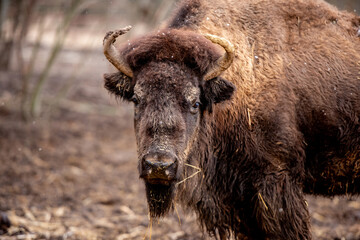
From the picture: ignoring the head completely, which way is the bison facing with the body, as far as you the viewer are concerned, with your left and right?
facing the viewer and to the left of the viewer
